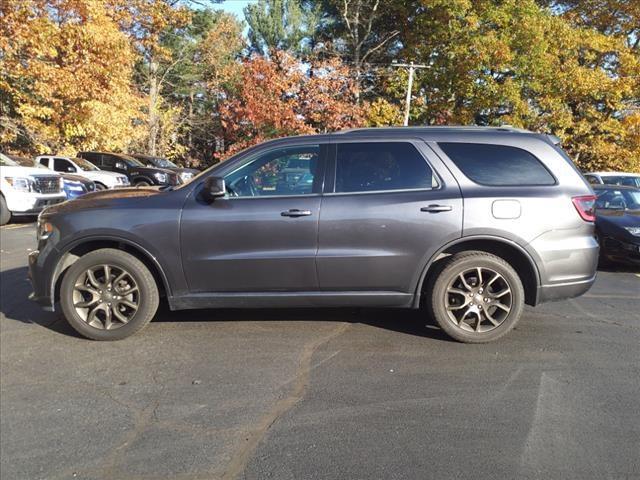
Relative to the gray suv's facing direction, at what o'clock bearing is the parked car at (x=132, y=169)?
The parked car is roughly at 2 o'clock from the gray suv.

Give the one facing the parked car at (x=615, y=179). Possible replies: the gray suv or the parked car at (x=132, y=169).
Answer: the parked car at (x=132, y=169)

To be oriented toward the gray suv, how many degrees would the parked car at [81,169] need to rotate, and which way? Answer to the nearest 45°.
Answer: approximately 45° to its right

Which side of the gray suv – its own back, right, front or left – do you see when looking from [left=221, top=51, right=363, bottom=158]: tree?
right

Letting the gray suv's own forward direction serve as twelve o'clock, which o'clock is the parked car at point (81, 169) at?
The parked car is roughly at 2 o'clock from the gray suv.

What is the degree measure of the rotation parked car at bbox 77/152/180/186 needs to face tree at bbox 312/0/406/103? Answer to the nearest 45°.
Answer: approximately 90° to its left

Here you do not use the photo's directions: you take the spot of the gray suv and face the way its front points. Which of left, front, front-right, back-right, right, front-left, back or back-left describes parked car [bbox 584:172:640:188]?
back-right

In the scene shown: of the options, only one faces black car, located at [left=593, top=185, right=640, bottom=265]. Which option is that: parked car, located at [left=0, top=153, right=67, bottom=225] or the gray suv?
the parked car

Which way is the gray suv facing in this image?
to the viewer's left

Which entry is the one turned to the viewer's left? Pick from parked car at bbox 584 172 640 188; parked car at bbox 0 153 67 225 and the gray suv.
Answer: the gray suv

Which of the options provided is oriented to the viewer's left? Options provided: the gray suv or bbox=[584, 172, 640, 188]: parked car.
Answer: the gray suv

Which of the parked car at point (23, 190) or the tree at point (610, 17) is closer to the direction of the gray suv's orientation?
the parked car
